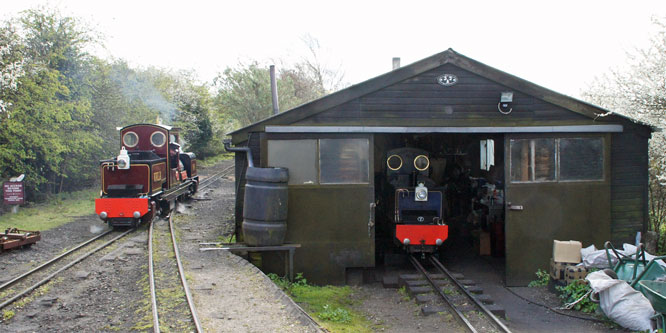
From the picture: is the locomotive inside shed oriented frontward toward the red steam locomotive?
no

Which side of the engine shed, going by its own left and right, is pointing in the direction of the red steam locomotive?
right

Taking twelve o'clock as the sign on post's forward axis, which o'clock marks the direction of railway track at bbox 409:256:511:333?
The railway track is roughly at 11 o'clock from the sign on post.

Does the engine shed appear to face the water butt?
no

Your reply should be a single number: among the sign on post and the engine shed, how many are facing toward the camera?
2

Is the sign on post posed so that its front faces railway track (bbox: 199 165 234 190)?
no

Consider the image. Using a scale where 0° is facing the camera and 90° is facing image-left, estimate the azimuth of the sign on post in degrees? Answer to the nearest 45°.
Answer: approximately 0°

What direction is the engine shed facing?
toward the camera

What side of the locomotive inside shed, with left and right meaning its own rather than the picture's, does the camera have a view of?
front
